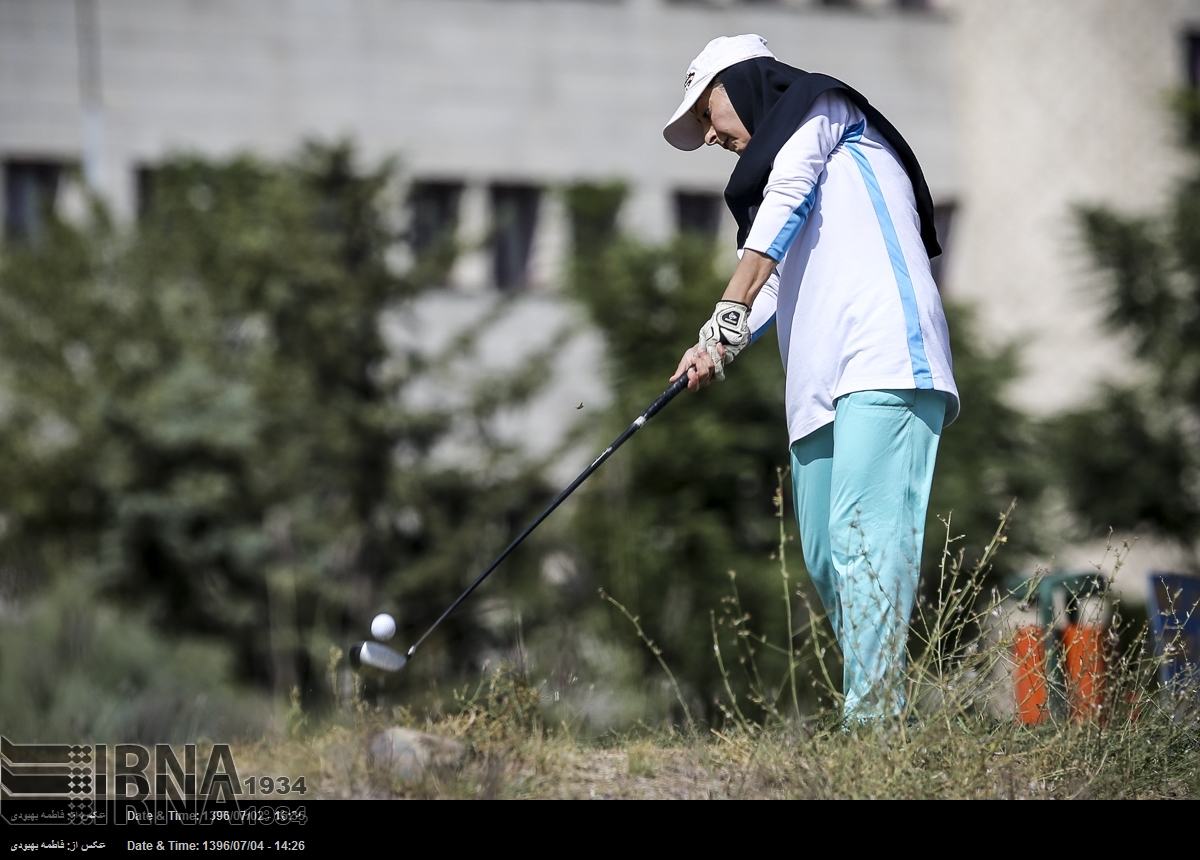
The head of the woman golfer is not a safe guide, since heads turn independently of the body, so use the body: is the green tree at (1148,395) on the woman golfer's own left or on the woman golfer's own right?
on the woman golfer's own right

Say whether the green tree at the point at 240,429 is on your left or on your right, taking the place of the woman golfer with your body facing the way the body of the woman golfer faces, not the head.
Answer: on your right

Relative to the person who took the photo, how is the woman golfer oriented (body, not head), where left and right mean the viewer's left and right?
facing to the left of the viewer

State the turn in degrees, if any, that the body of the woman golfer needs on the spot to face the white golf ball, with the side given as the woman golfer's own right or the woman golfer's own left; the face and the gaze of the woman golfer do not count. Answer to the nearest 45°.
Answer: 0° — they already face it
